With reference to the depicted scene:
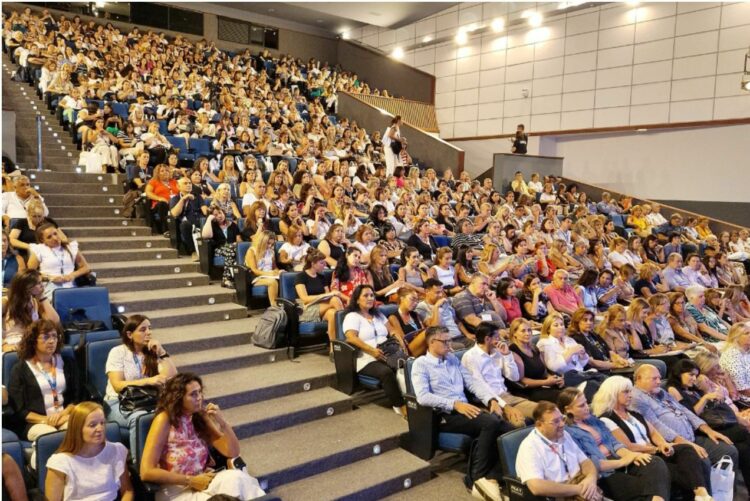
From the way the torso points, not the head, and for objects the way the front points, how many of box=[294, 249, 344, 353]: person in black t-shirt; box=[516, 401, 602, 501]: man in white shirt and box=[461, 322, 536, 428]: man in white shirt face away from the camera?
0

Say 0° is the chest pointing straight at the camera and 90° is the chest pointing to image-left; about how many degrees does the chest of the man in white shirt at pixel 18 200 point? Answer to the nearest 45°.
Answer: approximately 315°

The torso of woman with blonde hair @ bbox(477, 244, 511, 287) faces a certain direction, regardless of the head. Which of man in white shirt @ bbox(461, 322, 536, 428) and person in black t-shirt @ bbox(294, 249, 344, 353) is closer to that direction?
the man in white shirt

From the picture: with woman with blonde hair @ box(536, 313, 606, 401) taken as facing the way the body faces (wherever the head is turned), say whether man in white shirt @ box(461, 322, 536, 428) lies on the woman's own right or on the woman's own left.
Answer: on the woman's own right

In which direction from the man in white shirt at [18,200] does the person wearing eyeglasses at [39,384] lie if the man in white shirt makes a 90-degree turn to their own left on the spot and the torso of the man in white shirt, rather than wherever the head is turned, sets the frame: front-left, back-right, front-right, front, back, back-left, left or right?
back-right

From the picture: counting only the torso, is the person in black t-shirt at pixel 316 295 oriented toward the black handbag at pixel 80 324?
no

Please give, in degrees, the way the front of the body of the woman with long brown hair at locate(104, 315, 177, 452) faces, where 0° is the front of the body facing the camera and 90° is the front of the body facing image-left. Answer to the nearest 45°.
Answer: approximately 315°

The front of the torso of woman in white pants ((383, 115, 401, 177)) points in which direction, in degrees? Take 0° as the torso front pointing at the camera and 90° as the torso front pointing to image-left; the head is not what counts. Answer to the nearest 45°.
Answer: approximately 315°

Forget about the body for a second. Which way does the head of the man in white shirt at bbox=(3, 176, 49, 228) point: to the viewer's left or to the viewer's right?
to the viewer's right

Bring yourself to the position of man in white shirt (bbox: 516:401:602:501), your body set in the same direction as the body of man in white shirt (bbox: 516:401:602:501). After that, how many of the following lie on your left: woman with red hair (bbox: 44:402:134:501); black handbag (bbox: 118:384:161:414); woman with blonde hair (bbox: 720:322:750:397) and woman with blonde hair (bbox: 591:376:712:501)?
2

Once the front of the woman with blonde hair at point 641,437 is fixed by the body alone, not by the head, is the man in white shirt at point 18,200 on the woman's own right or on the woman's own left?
on the woman's own right

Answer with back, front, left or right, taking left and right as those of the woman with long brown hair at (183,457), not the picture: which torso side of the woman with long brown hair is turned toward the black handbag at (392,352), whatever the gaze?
left

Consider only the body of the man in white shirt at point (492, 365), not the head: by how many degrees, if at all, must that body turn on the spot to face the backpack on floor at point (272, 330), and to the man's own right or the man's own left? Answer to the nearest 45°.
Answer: approximately 135° to the man's own right

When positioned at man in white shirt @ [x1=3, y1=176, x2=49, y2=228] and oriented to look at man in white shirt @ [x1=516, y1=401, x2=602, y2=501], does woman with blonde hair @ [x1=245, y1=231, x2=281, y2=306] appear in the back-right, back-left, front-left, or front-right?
front-left

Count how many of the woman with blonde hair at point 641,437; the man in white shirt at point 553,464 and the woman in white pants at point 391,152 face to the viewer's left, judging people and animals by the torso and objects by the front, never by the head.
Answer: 0

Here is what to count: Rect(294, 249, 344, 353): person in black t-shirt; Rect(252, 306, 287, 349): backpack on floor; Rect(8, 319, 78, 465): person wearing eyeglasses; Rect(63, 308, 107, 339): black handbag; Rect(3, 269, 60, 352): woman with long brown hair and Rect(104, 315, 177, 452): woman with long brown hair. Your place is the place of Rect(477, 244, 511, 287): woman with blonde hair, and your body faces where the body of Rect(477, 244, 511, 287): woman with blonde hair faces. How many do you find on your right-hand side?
6

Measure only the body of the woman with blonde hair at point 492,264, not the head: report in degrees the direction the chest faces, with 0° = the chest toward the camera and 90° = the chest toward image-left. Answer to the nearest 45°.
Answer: approximately 315°

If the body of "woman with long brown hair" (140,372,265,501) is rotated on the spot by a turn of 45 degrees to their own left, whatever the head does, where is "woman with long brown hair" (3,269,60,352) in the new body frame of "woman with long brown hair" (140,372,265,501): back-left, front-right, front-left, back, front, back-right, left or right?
back-left
